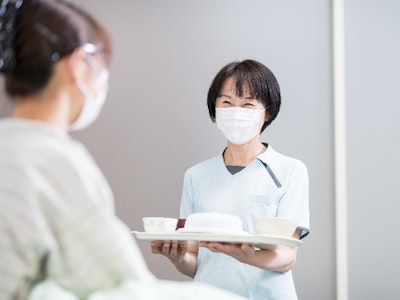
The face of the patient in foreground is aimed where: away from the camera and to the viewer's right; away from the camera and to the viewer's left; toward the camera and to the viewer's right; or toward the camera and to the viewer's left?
away from the camera and to the viewer's right

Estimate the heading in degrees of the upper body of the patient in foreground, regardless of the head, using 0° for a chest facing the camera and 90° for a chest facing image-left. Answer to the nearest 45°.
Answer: approximately 225°
